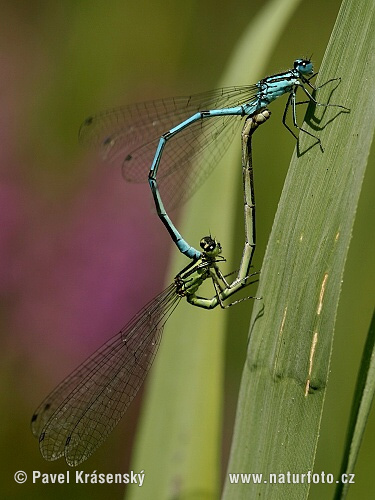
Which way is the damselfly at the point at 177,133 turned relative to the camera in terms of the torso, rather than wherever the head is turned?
to the viewer's right
